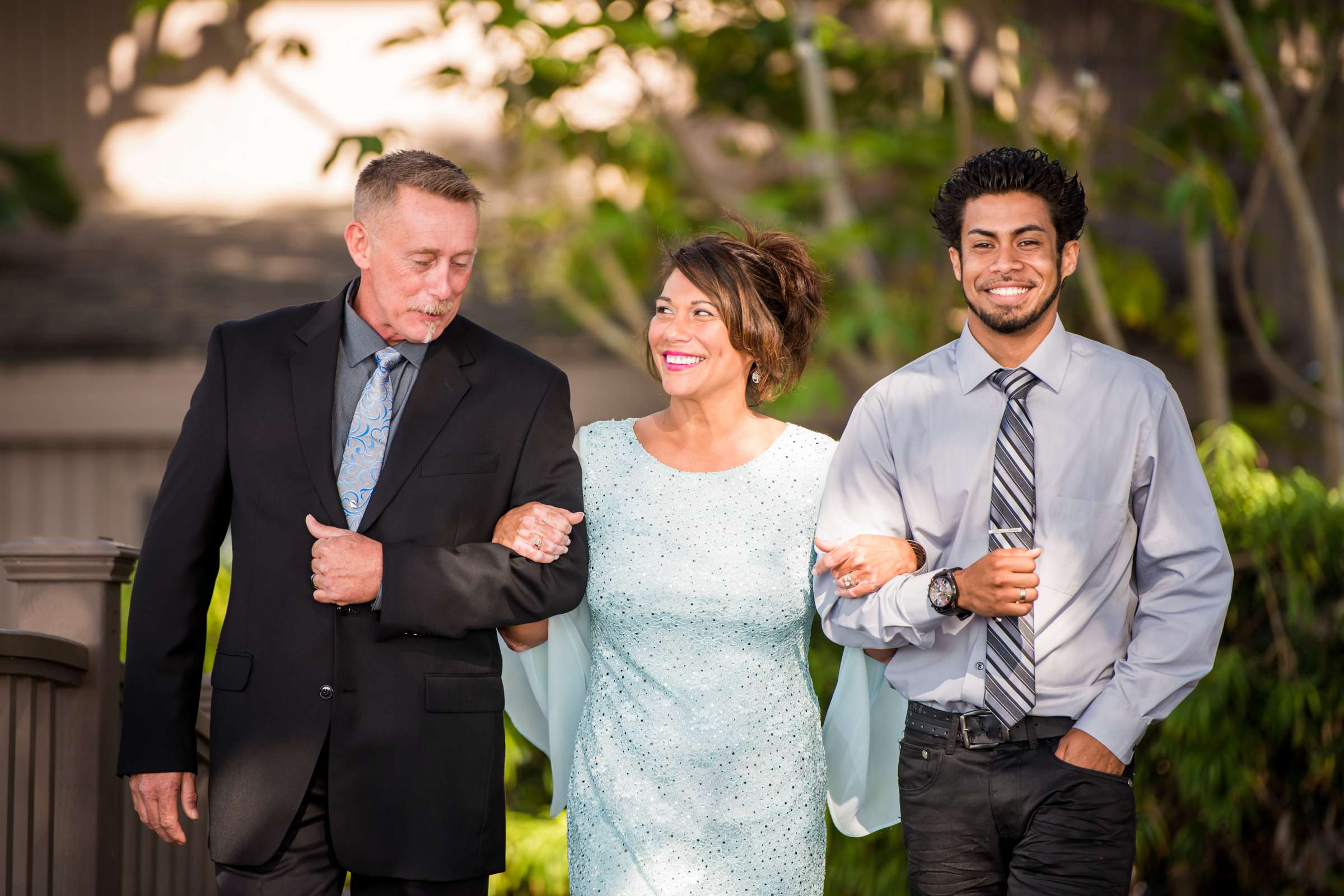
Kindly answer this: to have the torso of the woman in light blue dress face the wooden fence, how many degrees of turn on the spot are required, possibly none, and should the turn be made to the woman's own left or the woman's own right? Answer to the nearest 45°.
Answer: approximately 90° to the woman's own right

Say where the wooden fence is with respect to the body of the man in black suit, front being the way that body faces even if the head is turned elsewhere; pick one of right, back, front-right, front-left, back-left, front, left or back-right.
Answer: back-right

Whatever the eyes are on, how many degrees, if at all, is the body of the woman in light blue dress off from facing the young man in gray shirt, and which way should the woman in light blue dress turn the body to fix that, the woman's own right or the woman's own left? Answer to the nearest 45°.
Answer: approximately 45° to the woman's own left

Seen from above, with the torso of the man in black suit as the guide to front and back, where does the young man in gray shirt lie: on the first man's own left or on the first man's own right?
on the first man's own left

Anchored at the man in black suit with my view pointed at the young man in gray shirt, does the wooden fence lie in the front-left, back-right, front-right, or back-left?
back-left

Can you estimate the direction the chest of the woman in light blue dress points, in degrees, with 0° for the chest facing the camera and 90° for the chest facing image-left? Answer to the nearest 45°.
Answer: approximately 0°

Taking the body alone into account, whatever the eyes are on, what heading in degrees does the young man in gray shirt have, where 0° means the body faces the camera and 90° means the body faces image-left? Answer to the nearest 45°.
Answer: approximately 0°

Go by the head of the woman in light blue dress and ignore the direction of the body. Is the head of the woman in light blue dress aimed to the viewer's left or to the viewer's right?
to the viewer's left
